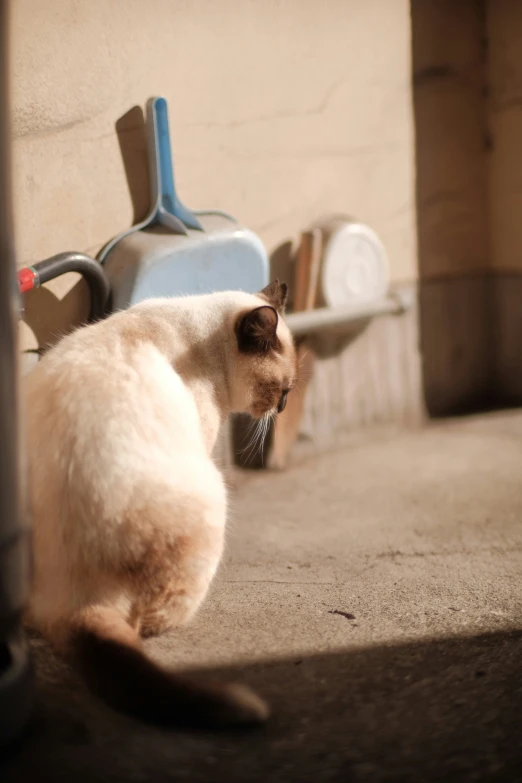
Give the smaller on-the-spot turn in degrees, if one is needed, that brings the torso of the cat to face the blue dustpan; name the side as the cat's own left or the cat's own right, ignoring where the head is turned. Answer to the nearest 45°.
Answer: approximately 45° to the cat's own left

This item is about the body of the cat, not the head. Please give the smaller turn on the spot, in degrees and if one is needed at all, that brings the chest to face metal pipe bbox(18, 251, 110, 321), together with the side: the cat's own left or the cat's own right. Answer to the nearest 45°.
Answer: approximately 45° to the cat's own left

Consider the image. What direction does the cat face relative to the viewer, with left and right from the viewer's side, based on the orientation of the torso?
facing away from the viewer and to the right of the viewer
